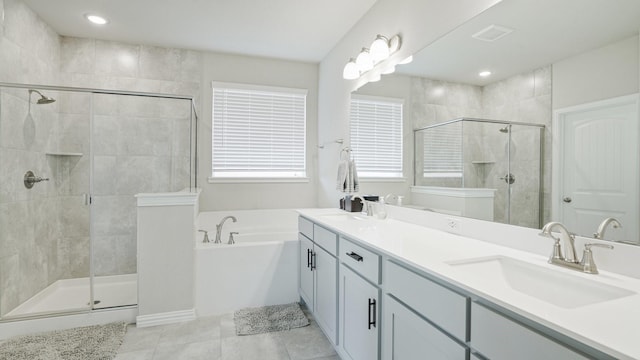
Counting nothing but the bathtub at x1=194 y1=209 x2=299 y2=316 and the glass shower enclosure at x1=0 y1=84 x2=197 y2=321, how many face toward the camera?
2

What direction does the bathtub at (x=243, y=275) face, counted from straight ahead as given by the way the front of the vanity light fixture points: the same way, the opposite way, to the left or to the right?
to the left

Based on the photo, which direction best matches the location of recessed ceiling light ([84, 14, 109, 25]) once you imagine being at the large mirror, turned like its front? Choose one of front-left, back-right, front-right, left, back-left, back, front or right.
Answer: front-right

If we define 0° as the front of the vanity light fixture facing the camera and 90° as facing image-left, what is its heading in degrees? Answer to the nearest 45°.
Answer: approximately 45°

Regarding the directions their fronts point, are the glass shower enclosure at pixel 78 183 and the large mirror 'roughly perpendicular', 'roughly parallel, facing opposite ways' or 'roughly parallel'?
roughly perpendicular

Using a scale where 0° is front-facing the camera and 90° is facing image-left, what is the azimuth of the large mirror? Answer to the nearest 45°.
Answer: approximately 45°

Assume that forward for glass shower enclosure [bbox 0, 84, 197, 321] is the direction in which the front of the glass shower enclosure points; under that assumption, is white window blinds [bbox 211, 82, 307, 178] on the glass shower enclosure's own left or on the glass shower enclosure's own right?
on the glass shower enclosure's own left

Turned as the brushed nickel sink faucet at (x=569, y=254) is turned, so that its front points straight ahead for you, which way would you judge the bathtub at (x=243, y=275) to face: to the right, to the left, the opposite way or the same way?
to the left
